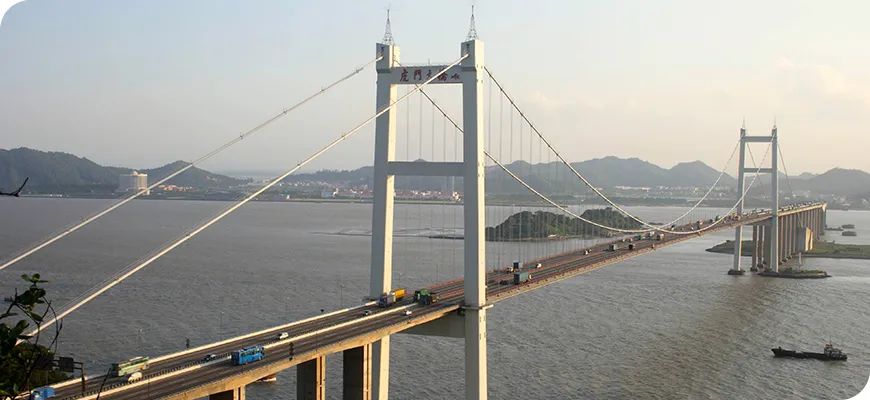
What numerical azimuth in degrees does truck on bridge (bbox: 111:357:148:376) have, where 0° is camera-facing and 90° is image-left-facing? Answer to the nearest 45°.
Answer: approximately 45°

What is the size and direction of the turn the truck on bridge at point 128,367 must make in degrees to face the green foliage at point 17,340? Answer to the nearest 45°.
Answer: approximately 45° to its left

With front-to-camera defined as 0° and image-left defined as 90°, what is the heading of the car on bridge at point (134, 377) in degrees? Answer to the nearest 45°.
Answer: approximately 45°
